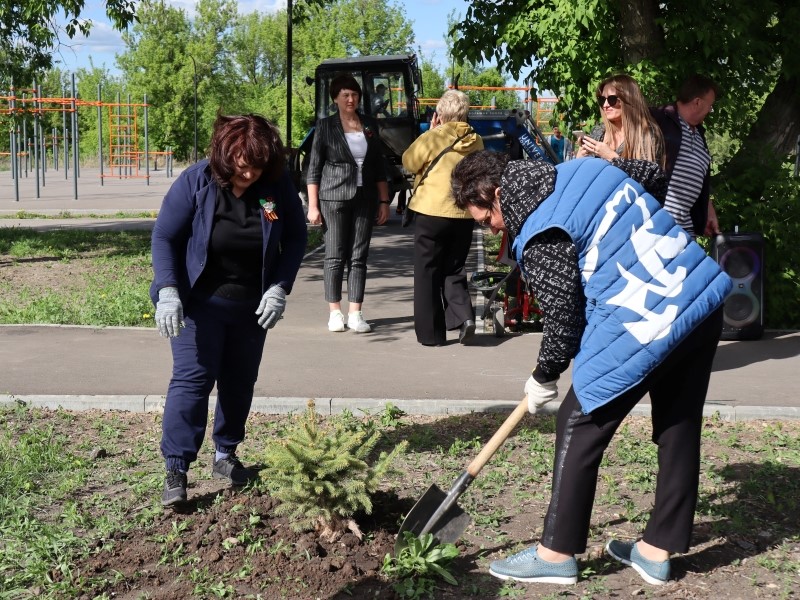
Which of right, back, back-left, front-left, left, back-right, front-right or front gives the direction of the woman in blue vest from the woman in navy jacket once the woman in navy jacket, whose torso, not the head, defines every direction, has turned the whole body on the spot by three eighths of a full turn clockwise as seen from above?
back

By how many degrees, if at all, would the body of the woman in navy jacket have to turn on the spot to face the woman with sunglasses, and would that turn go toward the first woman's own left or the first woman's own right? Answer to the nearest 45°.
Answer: approximately 90° to the first woman's own left

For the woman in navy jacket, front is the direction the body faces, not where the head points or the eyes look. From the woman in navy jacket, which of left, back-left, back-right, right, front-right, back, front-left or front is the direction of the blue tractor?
back

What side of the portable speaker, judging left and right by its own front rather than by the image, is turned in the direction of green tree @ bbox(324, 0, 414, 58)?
back

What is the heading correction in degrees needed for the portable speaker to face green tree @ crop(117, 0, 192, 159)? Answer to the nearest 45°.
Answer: approximately 135° to its right

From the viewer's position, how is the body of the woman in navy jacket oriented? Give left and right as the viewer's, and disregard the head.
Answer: facing the viewer

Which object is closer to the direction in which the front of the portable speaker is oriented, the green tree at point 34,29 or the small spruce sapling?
the small spruce sapling

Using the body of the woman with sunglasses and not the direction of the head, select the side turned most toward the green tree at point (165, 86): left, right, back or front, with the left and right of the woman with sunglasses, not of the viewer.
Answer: right

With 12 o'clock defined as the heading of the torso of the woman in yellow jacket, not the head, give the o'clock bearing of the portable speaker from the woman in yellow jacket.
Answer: The portable speaker is roughly at 4 o'clock from the woman in yellow jacket.

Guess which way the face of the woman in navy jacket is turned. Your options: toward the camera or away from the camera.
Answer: toward the camera

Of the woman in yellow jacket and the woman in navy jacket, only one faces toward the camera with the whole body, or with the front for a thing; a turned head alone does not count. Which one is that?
the woman in navy jacket

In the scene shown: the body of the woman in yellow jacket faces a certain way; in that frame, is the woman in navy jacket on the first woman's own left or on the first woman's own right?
on the first woman's own left

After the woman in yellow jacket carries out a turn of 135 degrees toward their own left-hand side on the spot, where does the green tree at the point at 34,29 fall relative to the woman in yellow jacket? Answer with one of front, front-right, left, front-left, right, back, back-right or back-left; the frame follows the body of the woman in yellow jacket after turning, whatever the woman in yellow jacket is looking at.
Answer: back-right

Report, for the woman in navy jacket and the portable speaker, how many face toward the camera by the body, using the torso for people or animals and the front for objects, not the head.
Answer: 2

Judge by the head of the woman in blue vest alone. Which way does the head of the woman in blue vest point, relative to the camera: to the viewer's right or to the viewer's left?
to the viewer's left

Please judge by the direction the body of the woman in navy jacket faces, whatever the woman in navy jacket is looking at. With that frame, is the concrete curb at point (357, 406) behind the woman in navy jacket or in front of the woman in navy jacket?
behind
